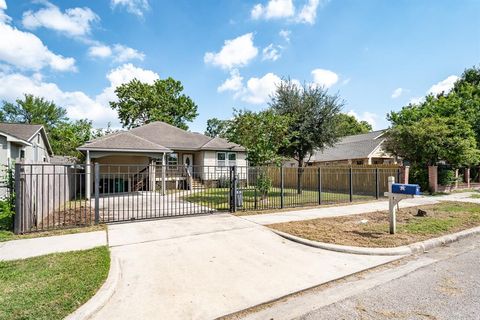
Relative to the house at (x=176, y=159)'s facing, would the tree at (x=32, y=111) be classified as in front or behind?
behind

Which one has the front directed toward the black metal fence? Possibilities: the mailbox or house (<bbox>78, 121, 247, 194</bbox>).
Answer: the house

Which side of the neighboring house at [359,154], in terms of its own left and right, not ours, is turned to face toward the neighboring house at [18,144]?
right

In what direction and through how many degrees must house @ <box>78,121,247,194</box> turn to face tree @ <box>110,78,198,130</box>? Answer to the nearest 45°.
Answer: approximately 180°

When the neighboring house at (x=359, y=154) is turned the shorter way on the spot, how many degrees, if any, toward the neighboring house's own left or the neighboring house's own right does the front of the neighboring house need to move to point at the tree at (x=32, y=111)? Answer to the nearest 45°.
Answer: approximately 135° to the neighboring house's own right

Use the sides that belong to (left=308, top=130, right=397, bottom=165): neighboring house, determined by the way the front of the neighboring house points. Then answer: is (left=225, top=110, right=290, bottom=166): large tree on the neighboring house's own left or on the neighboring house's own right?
on the neighboring house's own right

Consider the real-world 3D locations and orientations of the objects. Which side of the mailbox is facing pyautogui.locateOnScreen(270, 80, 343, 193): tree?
back

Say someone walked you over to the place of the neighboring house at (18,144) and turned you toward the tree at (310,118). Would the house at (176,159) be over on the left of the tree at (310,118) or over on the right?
left

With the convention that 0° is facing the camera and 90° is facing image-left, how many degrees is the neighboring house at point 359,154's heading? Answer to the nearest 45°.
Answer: approximately 315°
